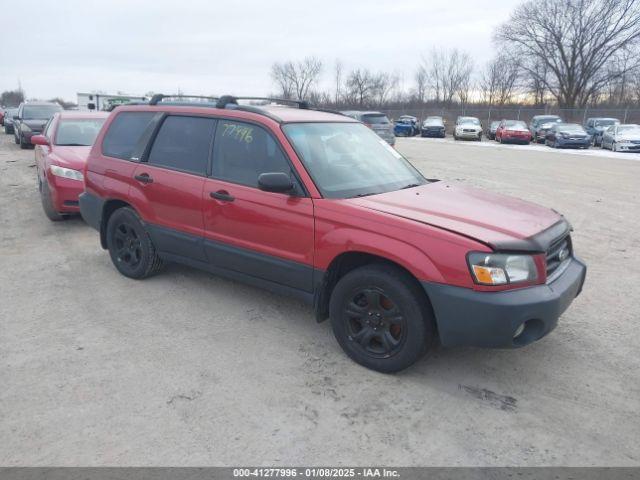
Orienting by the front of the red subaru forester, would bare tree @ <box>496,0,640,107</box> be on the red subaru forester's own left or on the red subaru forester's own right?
on the red subaru forester's own left

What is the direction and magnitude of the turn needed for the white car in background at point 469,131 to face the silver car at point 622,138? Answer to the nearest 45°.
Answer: approximately 45° to its left

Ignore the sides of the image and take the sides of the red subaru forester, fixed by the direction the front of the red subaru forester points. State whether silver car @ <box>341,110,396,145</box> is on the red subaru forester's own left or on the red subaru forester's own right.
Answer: on the red subaru forester's own left

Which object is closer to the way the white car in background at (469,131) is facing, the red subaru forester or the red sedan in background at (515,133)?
the red subaru forester

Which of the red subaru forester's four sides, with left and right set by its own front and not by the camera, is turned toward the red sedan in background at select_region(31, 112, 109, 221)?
back

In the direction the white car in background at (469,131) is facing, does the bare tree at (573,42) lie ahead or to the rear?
to the rear

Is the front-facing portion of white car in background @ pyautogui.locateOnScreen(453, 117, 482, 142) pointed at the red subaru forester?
yes

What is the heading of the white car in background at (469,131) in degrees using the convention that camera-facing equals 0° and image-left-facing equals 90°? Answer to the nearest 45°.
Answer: approximately 0°
